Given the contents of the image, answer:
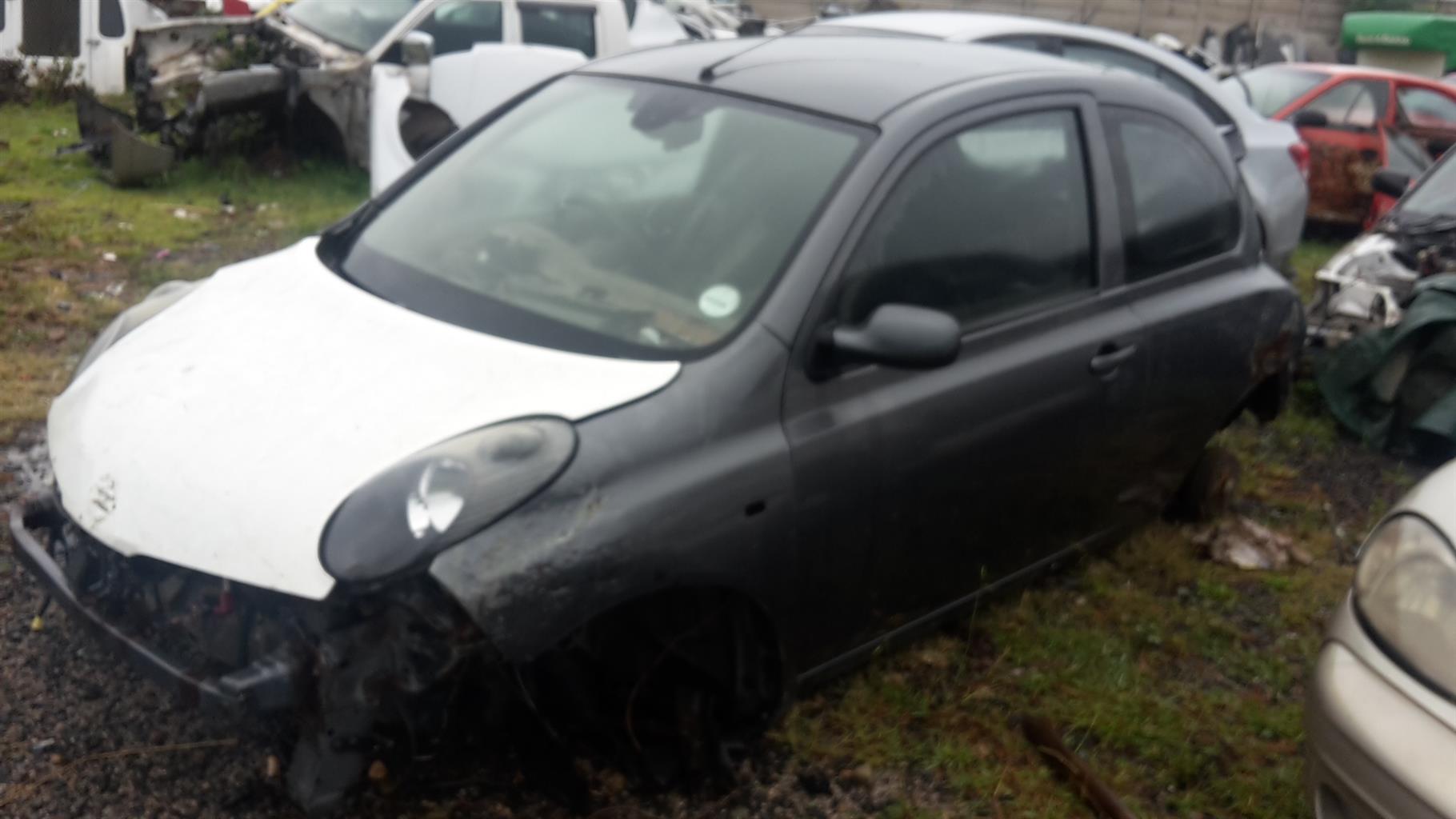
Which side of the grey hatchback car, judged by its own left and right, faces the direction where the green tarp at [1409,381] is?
back

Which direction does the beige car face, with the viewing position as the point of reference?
facing the viewer and to the left of the viewer

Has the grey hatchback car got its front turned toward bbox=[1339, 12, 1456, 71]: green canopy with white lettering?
no

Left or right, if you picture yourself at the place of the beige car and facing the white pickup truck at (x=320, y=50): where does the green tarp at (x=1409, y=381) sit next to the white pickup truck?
right

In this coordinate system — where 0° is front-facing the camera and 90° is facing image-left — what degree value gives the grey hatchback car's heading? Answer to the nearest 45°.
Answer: approximately 45°

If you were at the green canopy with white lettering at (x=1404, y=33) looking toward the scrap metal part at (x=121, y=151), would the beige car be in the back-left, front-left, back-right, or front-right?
front-left

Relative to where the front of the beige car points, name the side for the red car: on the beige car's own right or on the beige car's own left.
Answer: on the beige car's own right

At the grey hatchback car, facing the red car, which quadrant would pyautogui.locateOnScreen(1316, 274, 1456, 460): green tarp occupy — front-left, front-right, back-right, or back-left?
front-right

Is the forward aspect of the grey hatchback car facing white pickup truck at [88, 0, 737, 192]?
no

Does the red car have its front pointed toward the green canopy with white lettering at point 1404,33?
no

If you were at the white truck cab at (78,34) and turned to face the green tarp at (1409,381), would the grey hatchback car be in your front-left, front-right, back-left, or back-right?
front-right

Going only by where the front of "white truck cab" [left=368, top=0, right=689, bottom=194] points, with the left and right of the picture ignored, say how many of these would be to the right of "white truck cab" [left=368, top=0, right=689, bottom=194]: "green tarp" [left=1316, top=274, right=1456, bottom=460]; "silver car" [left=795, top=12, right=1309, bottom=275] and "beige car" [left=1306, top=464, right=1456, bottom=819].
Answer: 0

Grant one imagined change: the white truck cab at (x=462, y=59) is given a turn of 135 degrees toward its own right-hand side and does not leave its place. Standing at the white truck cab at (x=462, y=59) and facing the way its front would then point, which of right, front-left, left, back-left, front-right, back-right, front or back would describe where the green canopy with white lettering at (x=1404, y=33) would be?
front-right
